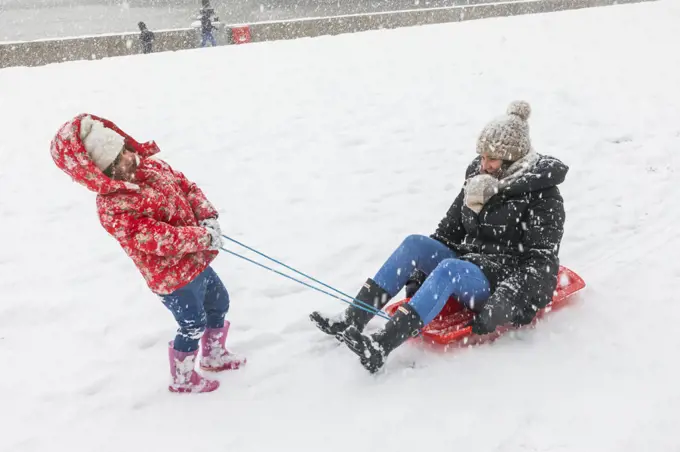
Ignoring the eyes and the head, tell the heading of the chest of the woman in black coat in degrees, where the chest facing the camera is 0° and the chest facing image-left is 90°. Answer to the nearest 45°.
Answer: approximately 45°

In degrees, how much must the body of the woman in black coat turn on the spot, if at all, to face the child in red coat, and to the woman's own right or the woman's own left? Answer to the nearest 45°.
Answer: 0° — they already face them

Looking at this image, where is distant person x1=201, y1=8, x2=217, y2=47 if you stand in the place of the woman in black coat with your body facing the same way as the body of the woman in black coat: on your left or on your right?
on your right

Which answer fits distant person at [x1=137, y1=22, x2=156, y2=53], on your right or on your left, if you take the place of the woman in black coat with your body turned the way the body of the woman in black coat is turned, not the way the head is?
on your right

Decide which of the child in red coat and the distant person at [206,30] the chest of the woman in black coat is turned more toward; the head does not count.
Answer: the child in red coat

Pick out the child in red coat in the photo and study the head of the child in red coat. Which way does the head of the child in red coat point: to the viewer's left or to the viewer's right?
to the viewer's right

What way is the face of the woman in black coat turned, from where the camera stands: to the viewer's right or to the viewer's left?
to the viewer's left
